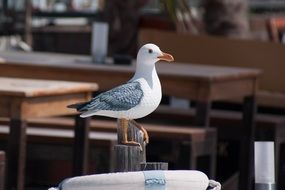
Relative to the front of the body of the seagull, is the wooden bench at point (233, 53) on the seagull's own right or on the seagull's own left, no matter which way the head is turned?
on the seagull's own left

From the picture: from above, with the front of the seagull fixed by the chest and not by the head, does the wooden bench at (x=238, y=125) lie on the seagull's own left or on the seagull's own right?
on the seagull's own left

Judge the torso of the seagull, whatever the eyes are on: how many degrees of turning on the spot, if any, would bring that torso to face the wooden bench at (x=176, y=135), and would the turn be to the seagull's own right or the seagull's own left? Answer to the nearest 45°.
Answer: approximately 90° to the seagull's own left

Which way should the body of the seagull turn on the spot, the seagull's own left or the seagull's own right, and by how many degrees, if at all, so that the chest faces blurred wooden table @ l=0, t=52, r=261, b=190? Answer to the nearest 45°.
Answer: approximately 90° to the seagull's own left

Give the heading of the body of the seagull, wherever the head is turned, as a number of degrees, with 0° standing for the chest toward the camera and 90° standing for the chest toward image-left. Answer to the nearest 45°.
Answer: approximately 270°
